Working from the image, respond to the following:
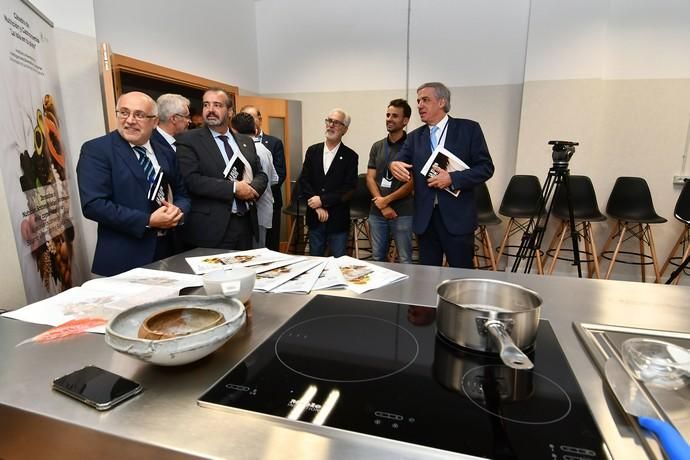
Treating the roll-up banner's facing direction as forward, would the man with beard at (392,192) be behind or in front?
in front

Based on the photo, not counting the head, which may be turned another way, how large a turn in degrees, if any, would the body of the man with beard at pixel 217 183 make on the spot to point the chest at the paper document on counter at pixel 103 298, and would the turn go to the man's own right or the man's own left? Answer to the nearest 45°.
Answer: approximately 45° to the man's own right

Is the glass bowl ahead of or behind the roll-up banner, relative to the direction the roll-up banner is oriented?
ahead

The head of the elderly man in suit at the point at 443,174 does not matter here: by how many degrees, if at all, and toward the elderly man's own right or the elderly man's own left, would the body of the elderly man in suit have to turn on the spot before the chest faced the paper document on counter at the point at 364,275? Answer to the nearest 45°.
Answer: approximately 45° to the elderly man's own left

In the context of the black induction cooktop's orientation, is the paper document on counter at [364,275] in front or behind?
behind

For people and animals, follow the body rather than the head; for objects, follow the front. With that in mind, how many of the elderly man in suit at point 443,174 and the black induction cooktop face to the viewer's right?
0

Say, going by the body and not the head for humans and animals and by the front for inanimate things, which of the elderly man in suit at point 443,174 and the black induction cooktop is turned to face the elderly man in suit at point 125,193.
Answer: the elderly man in suit at point 443,174

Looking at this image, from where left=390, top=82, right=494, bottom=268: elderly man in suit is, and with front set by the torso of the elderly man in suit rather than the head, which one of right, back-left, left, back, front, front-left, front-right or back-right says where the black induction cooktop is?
front-left

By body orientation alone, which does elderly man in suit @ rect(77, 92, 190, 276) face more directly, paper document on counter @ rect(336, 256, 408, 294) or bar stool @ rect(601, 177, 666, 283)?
the paper document on counter

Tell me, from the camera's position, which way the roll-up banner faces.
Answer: facing the viewer and to the right of the viewer
